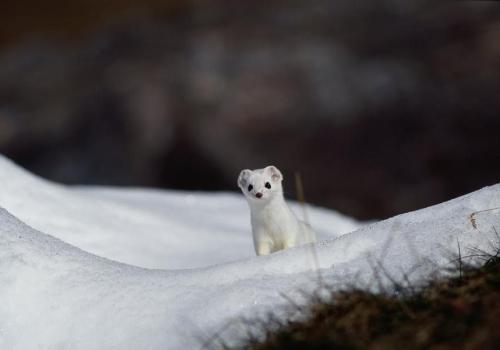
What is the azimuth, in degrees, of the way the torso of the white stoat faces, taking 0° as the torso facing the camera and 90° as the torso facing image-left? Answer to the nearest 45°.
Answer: approximately 45°
